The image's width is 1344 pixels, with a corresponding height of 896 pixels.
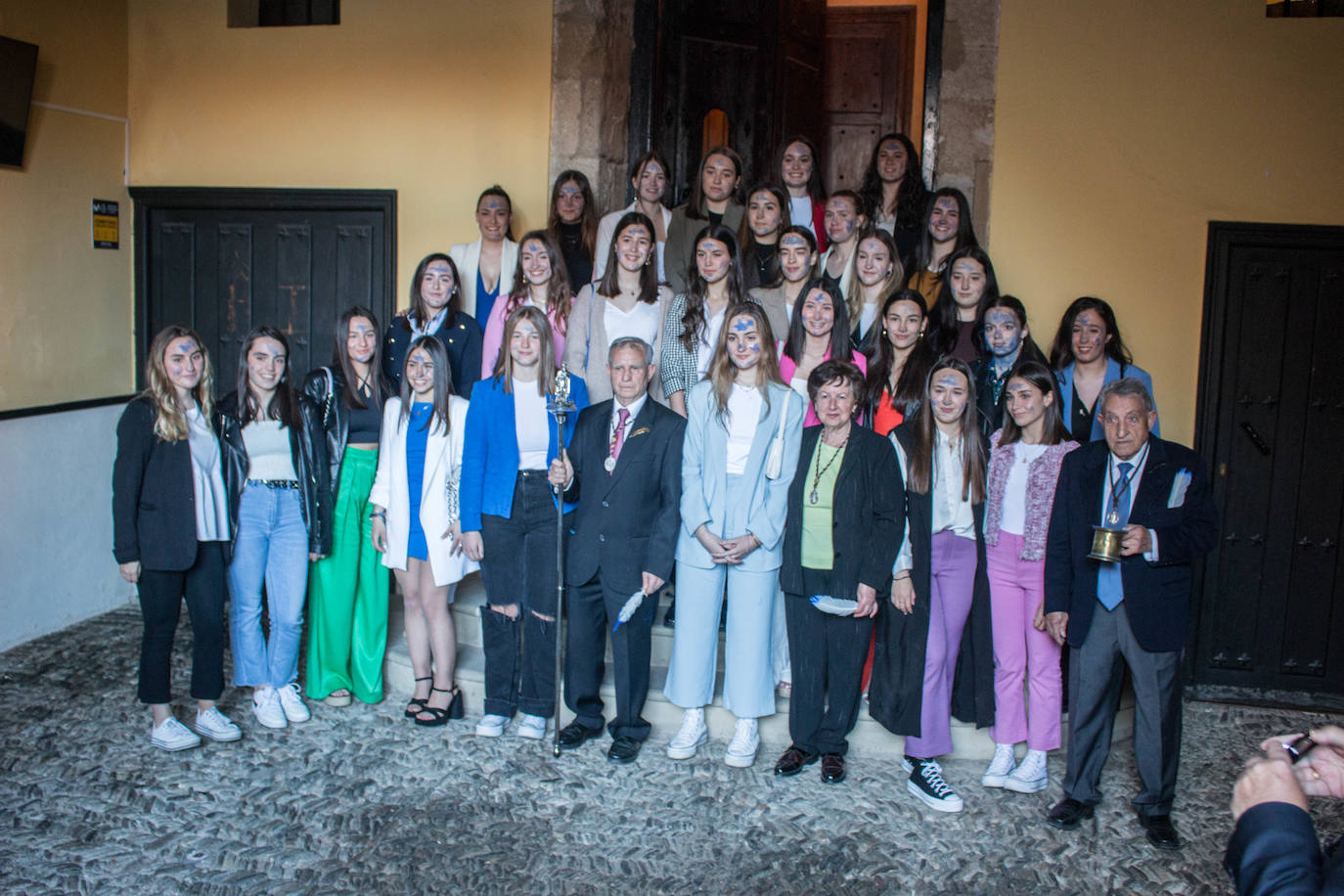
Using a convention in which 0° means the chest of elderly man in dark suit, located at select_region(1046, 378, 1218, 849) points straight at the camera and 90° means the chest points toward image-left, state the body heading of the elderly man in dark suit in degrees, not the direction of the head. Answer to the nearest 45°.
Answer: approximately 0°

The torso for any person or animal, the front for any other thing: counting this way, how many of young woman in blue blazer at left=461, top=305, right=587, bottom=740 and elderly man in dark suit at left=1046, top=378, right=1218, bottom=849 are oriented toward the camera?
2

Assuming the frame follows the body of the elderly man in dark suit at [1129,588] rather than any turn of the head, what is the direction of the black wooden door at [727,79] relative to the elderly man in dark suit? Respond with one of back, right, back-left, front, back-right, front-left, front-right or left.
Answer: back-right

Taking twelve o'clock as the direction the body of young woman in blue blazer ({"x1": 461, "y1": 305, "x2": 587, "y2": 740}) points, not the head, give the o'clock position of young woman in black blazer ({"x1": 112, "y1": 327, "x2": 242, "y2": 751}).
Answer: The young woman in black blazer is roughly at 3 o'clock from the young woman in blue blazer.

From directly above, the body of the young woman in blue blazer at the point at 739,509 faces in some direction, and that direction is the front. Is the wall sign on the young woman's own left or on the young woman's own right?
on the young woman's own right

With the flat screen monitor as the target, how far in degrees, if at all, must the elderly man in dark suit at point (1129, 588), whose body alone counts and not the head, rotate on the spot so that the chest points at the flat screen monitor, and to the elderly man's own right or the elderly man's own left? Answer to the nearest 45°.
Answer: approximately 90° to the elderly man's own right

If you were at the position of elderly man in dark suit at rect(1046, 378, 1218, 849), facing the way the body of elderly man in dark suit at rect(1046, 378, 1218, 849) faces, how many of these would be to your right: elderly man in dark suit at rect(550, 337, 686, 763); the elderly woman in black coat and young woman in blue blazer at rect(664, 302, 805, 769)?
3

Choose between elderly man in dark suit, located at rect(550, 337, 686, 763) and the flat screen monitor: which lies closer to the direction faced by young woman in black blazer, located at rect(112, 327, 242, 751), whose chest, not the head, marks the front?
the elderly man in dark suit

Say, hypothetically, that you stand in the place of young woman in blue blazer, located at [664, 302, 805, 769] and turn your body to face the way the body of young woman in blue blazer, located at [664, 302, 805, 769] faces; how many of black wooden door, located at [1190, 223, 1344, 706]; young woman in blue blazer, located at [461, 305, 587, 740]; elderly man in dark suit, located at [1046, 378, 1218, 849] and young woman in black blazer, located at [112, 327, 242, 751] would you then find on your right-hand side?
2
